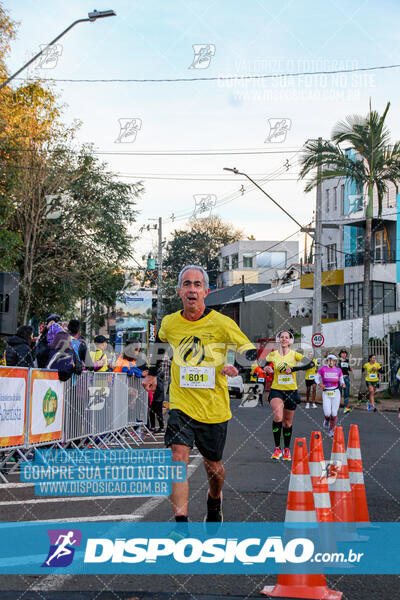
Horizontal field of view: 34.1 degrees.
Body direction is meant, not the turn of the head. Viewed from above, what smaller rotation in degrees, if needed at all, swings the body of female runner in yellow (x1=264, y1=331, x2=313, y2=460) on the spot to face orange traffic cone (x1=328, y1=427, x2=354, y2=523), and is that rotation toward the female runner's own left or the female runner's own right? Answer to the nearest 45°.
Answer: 0° — they already face it

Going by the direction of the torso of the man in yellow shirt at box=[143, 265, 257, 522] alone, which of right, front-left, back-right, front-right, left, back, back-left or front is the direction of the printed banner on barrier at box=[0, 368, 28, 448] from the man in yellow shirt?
back-right

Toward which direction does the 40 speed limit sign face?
toward the camera

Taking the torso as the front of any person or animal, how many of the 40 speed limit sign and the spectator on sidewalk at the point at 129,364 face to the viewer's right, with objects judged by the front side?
1

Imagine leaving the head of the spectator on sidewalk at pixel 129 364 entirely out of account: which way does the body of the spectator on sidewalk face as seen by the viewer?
to the viewer's right

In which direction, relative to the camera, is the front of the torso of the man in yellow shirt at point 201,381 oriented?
toward the camera

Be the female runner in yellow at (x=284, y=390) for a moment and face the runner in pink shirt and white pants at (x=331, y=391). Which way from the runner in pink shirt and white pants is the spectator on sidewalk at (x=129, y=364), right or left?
left

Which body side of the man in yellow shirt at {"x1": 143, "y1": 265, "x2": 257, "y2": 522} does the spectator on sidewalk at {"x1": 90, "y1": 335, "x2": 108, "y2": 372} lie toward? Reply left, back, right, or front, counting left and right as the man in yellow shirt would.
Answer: back

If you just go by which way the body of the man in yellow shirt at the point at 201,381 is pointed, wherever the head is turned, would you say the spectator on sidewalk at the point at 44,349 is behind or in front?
behind

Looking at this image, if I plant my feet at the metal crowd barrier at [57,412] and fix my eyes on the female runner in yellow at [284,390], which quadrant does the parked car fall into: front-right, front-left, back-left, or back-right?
front-left

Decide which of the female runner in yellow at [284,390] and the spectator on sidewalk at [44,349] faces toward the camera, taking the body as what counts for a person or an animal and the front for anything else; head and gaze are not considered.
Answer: the female runner in yellow

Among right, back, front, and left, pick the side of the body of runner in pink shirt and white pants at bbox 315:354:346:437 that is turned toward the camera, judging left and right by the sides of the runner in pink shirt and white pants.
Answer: front

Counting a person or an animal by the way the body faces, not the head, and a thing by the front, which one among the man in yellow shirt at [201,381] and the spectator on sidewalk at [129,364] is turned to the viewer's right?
the spectator on sidewalk

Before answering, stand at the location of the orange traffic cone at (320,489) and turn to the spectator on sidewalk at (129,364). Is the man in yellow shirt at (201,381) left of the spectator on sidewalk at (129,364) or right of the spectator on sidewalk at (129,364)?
left

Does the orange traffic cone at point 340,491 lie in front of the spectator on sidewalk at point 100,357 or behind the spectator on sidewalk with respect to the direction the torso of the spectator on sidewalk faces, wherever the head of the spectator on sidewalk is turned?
in front
